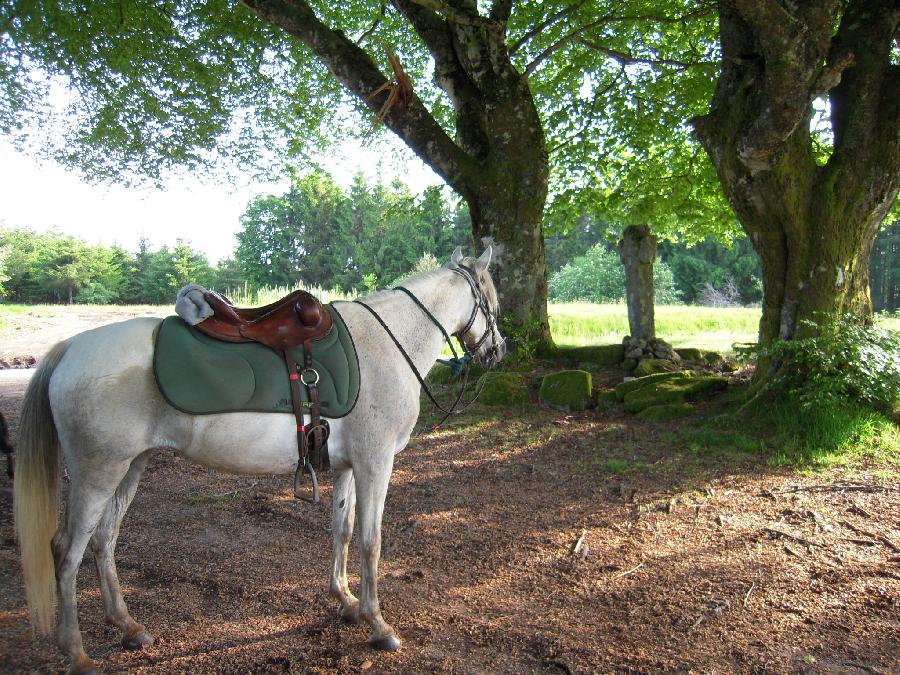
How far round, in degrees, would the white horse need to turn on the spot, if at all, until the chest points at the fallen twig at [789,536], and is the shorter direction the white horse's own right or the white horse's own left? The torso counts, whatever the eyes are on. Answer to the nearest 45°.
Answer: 0° — it already faces it

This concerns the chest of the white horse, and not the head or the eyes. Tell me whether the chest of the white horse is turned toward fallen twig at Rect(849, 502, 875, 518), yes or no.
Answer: yes

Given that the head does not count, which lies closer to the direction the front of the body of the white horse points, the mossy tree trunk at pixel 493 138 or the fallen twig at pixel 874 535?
the fallen twig

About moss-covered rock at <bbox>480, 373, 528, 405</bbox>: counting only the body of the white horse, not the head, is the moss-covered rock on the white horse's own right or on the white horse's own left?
on the white horse's own left

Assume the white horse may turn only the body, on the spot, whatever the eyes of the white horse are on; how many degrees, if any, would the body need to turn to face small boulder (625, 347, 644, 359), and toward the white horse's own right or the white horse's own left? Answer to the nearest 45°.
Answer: approximately 45° to the white horse's own left

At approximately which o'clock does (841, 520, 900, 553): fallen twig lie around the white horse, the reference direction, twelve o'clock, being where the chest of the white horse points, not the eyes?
The fallen twig is roughly at 12 o'clock from the white horse.

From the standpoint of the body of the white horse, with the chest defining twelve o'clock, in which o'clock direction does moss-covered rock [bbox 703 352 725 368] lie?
The moss-covered rock is roughly at 11 o'clock from the white horse.

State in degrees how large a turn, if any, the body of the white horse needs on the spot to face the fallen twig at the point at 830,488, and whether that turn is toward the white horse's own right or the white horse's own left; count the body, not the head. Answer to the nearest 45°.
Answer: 0° — it already faces it

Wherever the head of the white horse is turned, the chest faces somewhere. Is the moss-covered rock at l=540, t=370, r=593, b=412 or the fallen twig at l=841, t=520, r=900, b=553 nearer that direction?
the fallen twig

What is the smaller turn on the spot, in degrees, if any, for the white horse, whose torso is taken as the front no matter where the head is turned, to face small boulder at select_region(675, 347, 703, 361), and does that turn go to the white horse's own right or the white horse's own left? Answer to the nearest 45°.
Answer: approximately 45° to the white horse's own left

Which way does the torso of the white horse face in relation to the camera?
to the viewer's right
